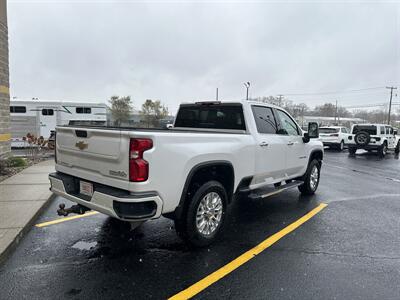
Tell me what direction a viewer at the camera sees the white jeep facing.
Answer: facing away from the viewer and to the right of the viewer

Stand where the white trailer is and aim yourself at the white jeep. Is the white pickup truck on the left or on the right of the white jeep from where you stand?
right

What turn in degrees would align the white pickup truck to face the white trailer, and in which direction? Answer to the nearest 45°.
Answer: approximately 90° to its left

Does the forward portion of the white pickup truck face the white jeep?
yes

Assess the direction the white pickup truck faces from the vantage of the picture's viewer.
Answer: facing away from the viewer and to the right of the viewer

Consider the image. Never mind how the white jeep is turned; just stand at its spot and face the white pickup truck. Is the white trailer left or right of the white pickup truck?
right
